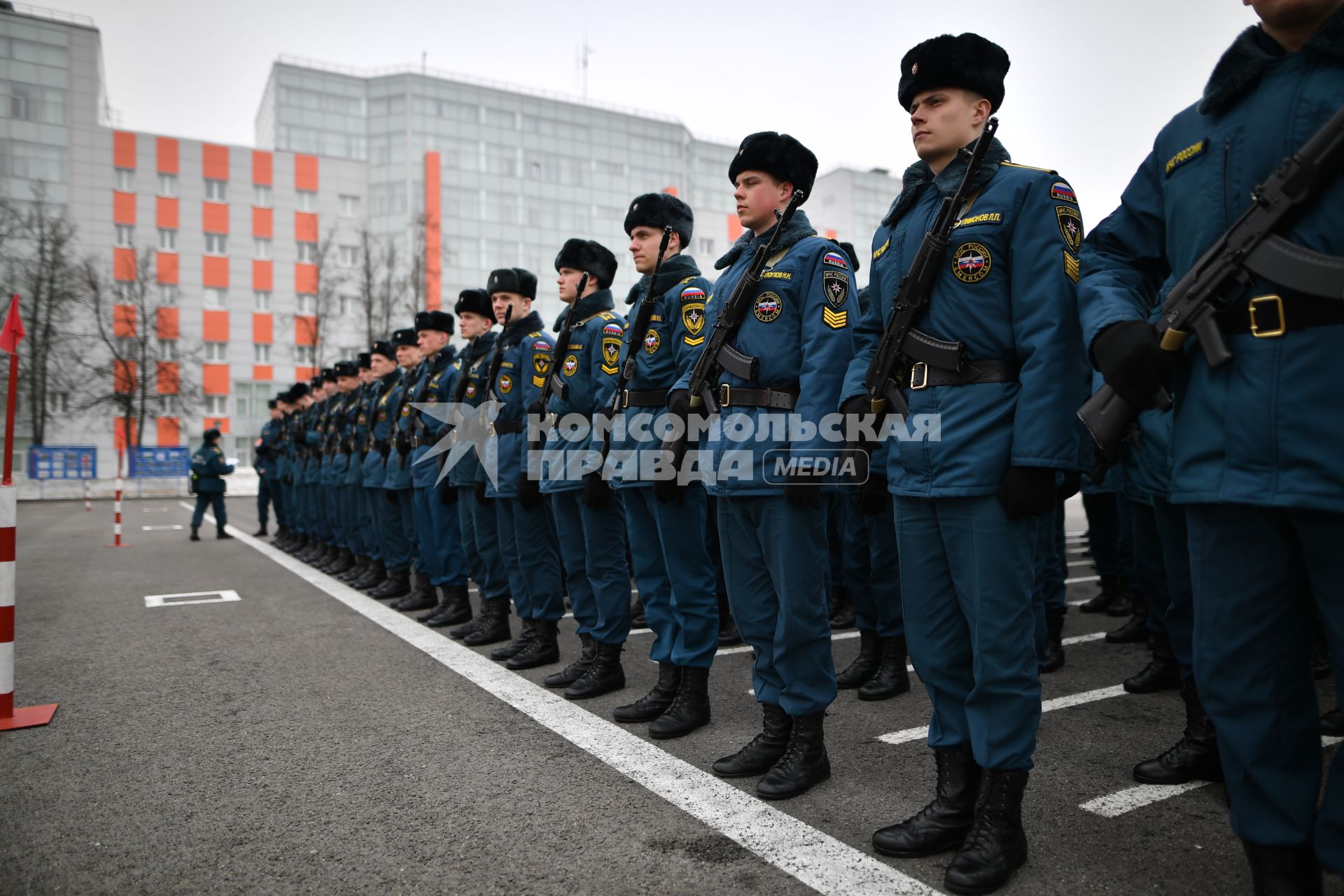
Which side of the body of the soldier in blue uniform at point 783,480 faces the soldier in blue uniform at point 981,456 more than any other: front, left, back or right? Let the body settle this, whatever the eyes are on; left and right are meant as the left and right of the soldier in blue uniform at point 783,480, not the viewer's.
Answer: left

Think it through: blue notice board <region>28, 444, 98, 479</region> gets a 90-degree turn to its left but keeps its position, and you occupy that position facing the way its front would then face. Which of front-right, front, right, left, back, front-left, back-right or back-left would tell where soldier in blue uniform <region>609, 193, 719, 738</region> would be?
right

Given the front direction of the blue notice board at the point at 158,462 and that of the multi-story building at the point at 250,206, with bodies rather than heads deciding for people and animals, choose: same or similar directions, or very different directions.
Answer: same or similar directions

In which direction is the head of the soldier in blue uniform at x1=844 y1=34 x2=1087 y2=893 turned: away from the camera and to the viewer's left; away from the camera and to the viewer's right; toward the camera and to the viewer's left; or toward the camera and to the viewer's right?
toward the camera and to the viewer's left

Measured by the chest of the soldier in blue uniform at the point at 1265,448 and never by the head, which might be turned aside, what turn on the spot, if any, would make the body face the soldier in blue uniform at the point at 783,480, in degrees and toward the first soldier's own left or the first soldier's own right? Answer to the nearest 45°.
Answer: approximately 90° to the first soldier's own right

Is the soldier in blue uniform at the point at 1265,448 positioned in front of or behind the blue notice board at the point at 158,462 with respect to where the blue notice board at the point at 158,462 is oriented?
in front

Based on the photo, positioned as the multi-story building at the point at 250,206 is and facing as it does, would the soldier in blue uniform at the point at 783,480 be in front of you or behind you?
in front

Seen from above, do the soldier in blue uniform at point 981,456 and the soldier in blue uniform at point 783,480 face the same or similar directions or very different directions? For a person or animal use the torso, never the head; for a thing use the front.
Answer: same or similar directions

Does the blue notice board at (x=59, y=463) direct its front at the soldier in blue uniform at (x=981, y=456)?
yes

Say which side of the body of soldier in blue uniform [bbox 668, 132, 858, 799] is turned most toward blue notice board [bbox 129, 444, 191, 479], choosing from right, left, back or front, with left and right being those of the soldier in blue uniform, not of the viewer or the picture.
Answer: right

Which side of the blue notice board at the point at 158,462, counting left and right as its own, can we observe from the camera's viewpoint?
front

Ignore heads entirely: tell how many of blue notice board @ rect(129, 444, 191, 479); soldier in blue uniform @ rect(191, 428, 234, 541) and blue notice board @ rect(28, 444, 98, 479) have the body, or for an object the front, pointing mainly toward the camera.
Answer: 2

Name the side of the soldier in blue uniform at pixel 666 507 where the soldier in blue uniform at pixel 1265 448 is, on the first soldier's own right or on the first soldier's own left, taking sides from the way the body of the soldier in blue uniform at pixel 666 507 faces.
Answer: on the first soldier's own left

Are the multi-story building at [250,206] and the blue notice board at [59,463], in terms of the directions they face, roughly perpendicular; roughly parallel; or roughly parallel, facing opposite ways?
roughly parallel

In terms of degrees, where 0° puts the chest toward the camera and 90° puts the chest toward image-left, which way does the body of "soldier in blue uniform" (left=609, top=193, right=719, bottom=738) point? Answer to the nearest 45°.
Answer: approximately 45°

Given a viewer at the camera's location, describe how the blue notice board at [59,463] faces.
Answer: facing the viewer

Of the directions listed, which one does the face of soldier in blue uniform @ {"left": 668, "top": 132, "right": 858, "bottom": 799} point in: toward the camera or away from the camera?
toward the camera
